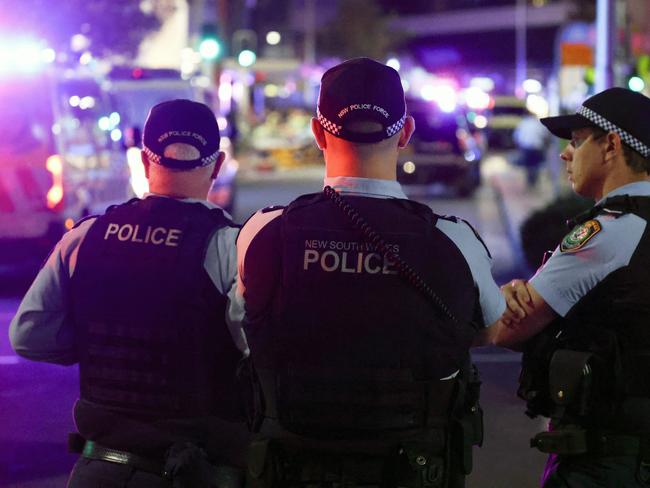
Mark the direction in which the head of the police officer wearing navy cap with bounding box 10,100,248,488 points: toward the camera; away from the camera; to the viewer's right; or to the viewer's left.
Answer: away from the camera

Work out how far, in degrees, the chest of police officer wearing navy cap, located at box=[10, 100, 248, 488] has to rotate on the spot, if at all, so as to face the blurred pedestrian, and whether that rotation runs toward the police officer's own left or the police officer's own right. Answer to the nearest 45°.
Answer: approximately 45° to the police officer's own right

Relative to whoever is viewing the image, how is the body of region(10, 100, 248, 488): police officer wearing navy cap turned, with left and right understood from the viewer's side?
facing away from the viewer

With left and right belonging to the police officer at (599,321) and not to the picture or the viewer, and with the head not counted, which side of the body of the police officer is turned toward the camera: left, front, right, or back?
left

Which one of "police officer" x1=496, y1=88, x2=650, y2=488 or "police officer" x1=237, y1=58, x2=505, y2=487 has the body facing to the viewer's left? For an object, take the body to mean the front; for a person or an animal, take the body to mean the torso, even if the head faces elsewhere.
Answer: "police officer" x1=496, y1=88, x2=650, y2=488

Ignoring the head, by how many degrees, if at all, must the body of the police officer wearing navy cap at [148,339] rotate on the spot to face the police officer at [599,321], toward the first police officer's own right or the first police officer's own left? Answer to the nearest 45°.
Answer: approximately 90° to the first police officer's own right

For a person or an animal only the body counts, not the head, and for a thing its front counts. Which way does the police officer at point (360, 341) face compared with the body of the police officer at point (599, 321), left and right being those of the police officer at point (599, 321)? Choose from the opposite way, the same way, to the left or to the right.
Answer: to the right

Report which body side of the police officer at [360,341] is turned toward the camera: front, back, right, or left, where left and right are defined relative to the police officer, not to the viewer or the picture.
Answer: back

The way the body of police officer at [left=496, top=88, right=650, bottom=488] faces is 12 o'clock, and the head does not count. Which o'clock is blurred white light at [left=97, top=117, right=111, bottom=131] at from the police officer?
The blurred white light is roughly at 2 o'clock from the police officer.

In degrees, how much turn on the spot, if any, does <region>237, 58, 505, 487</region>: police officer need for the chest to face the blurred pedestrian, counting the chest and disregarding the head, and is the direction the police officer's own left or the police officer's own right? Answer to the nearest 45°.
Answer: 0° — they already face them

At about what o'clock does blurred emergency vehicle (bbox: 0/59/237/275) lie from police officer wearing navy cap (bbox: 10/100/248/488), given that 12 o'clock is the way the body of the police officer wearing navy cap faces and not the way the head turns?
The blurred emergency vehicle is roughly at 12 o'clock from the police officer wearing navy cap.

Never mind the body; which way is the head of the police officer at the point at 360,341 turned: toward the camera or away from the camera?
away from the camera

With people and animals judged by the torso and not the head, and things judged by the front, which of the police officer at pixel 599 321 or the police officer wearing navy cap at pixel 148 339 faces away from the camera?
the police officer wearing navy cap

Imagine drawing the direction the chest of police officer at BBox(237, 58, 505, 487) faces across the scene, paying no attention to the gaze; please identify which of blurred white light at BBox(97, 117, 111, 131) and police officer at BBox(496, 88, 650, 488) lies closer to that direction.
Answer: the blurred white light

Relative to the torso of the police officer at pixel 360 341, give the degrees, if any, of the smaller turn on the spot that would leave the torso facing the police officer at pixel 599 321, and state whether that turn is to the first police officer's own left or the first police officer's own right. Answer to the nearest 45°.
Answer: approximately 45° to the first police officer's own right
